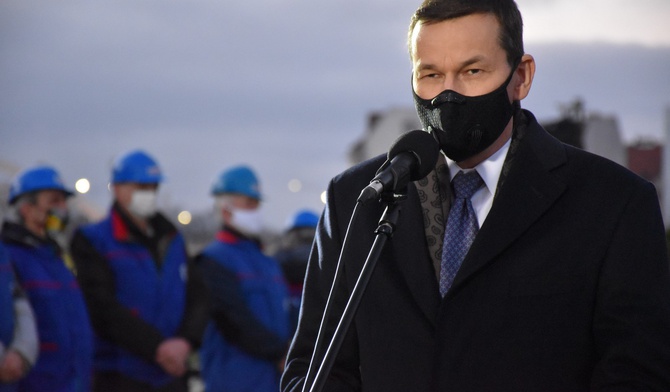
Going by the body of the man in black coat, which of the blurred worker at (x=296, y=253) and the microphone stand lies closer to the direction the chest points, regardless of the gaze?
the microphone stand

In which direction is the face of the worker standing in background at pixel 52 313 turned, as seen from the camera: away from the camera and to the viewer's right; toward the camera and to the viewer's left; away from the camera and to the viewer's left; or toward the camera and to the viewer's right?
toward the camera and to the viewer's right

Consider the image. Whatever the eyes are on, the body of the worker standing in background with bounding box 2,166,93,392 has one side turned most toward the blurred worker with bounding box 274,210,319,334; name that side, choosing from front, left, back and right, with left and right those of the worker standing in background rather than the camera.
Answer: left

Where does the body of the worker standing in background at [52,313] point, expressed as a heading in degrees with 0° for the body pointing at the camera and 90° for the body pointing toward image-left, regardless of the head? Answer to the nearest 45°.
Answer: approximately 315°

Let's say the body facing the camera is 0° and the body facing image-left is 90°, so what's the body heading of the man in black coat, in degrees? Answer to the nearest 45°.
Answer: approximately 45°

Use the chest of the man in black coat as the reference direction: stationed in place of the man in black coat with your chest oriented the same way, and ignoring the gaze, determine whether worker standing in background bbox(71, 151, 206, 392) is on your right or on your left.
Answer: on your right

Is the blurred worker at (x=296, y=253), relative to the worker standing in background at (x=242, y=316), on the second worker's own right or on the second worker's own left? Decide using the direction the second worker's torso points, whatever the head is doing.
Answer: on the second worker's own left

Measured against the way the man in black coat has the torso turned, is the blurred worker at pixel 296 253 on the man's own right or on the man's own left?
on the man's own right

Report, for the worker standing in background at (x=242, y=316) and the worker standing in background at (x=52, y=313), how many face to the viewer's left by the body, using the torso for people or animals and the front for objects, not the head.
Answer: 0
